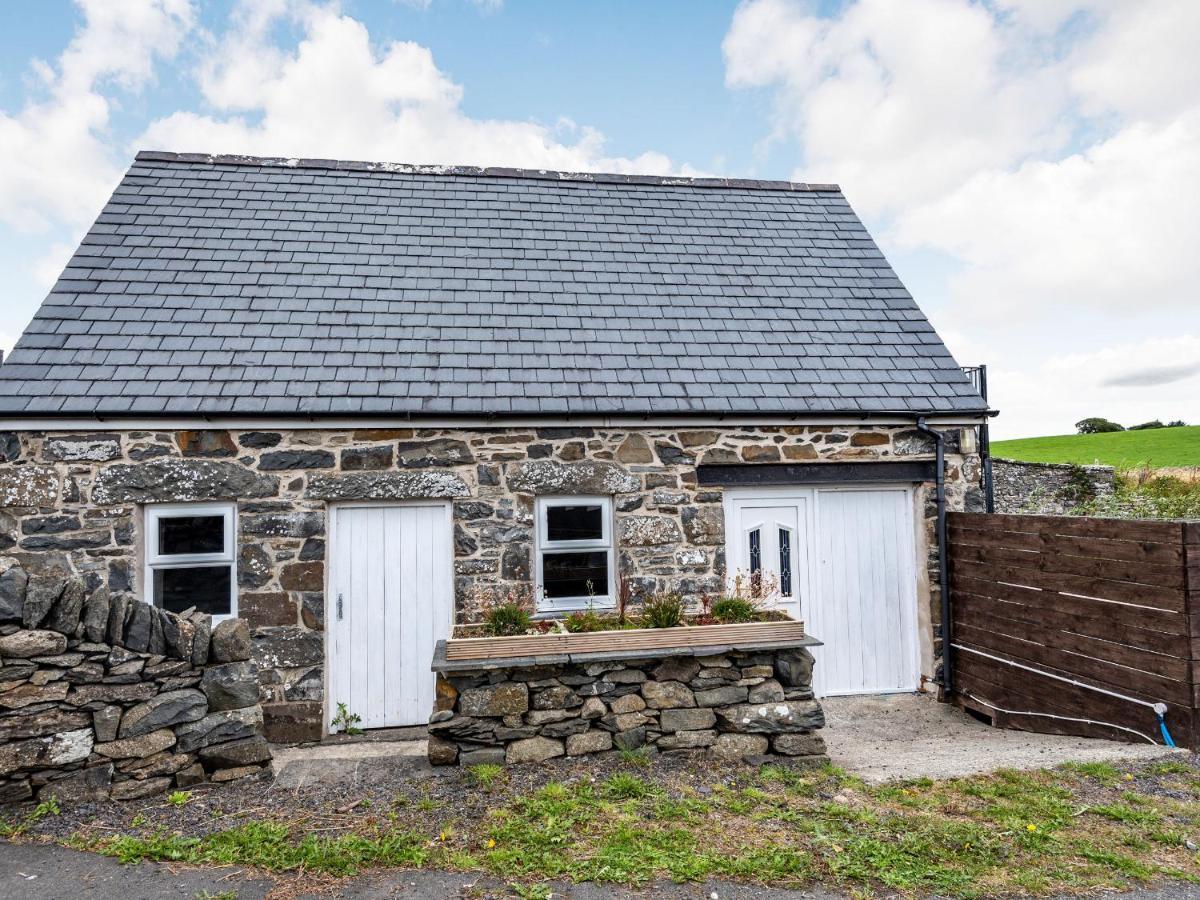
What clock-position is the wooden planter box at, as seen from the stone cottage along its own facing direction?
The wooden planter box is roughly at 11 o'clock from the stone cottage.

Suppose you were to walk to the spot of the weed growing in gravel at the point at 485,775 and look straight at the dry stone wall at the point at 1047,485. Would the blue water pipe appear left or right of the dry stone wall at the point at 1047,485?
right

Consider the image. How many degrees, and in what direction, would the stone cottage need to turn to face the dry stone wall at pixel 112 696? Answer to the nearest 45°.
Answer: approximately 45° to its right

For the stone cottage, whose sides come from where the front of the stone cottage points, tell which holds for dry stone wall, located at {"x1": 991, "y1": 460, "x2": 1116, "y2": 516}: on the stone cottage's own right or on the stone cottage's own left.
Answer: on the stone cottage's own left

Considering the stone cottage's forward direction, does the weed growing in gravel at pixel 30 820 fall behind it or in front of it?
in front

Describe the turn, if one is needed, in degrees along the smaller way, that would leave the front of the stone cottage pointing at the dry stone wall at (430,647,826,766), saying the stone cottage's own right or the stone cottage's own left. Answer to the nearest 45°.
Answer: approximately 45° to the stone cottage's own left

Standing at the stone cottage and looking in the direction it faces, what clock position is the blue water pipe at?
The blue water pipe is roughly at 10 o'clock from the stone cottage.

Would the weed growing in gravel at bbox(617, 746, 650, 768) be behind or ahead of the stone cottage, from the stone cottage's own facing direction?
ahead

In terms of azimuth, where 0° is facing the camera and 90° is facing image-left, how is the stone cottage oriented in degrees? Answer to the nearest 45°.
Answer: approximately 0°

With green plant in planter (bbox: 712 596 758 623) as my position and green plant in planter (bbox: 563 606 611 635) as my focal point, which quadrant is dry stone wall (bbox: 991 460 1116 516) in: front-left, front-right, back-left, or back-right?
back-right
